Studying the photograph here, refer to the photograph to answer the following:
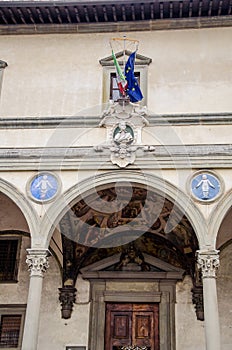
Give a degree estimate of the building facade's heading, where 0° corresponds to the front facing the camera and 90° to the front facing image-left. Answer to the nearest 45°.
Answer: approximately 0°
